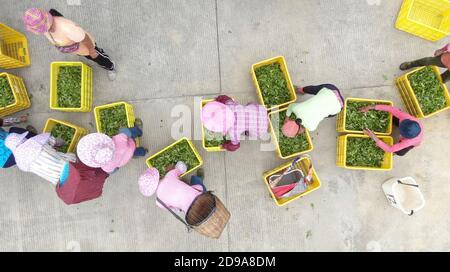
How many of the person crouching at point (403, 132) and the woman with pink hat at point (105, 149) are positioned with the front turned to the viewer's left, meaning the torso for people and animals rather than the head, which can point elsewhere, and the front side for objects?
2

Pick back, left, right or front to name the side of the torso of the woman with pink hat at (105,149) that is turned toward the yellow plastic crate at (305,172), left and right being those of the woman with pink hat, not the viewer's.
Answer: back

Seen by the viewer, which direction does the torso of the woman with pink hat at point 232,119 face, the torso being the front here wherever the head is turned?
to the viewer's left

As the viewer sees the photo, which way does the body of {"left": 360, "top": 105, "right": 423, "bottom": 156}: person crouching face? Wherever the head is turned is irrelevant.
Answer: to the viewer's left

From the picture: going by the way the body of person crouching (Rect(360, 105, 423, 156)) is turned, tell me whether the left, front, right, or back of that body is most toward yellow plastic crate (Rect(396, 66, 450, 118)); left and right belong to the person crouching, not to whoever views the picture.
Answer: right

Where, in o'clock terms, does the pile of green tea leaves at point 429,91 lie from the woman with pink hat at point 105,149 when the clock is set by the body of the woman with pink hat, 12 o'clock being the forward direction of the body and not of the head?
The pile of green tea leaves is roughly at 6 o'clock from the woman with pink hat.

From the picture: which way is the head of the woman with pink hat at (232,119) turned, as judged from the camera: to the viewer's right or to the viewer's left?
to the viewer's left

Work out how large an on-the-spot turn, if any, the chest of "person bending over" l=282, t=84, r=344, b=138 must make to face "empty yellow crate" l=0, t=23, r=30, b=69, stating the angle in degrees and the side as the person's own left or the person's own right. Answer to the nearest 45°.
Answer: approximately 45° to the person's own right

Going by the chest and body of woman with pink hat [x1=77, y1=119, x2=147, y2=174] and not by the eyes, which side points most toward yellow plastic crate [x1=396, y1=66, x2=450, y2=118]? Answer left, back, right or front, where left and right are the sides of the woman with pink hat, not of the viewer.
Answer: back

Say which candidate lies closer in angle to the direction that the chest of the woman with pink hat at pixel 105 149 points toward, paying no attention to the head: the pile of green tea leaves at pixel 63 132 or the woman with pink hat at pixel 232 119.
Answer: the pile of green tea leaves

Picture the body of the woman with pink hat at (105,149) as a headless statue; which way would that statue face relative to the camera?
to the viewer's left

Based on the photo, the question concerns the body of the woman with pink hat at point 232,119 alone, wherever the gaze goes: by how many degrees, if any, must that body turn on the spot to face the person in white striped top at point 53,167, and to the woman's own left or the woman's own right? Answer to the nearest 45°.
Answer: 0° — they already face them
